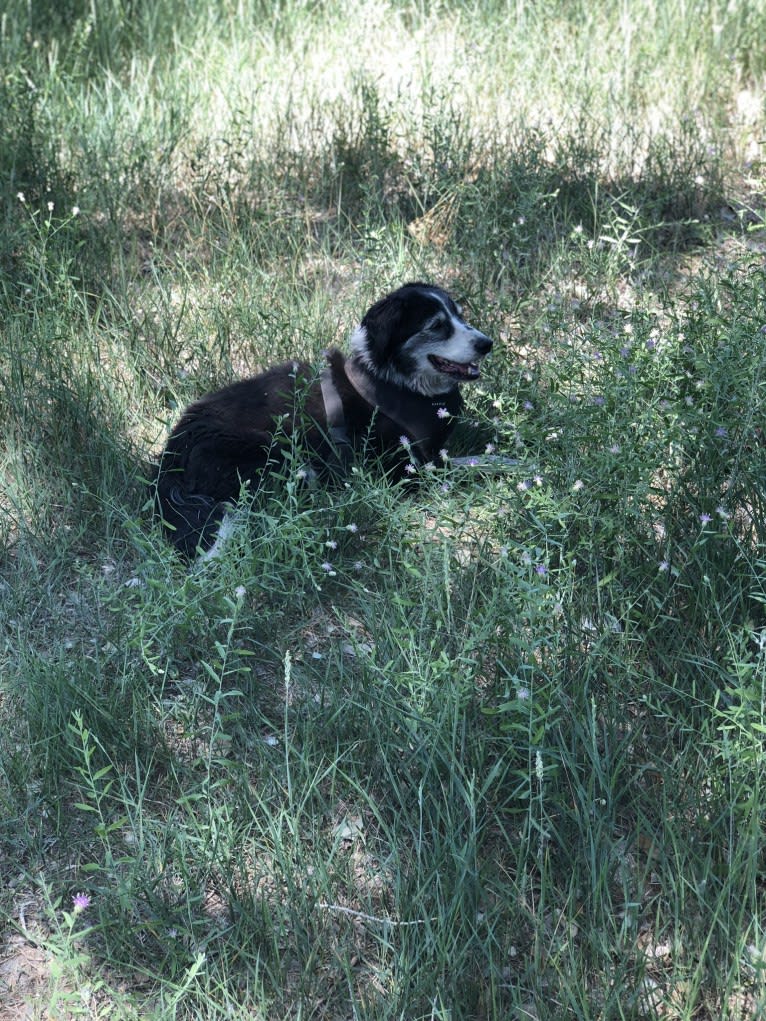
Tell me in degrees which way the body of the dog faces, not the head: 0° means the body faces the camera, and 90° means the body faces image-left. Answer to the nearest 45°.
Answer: approximately 270°
